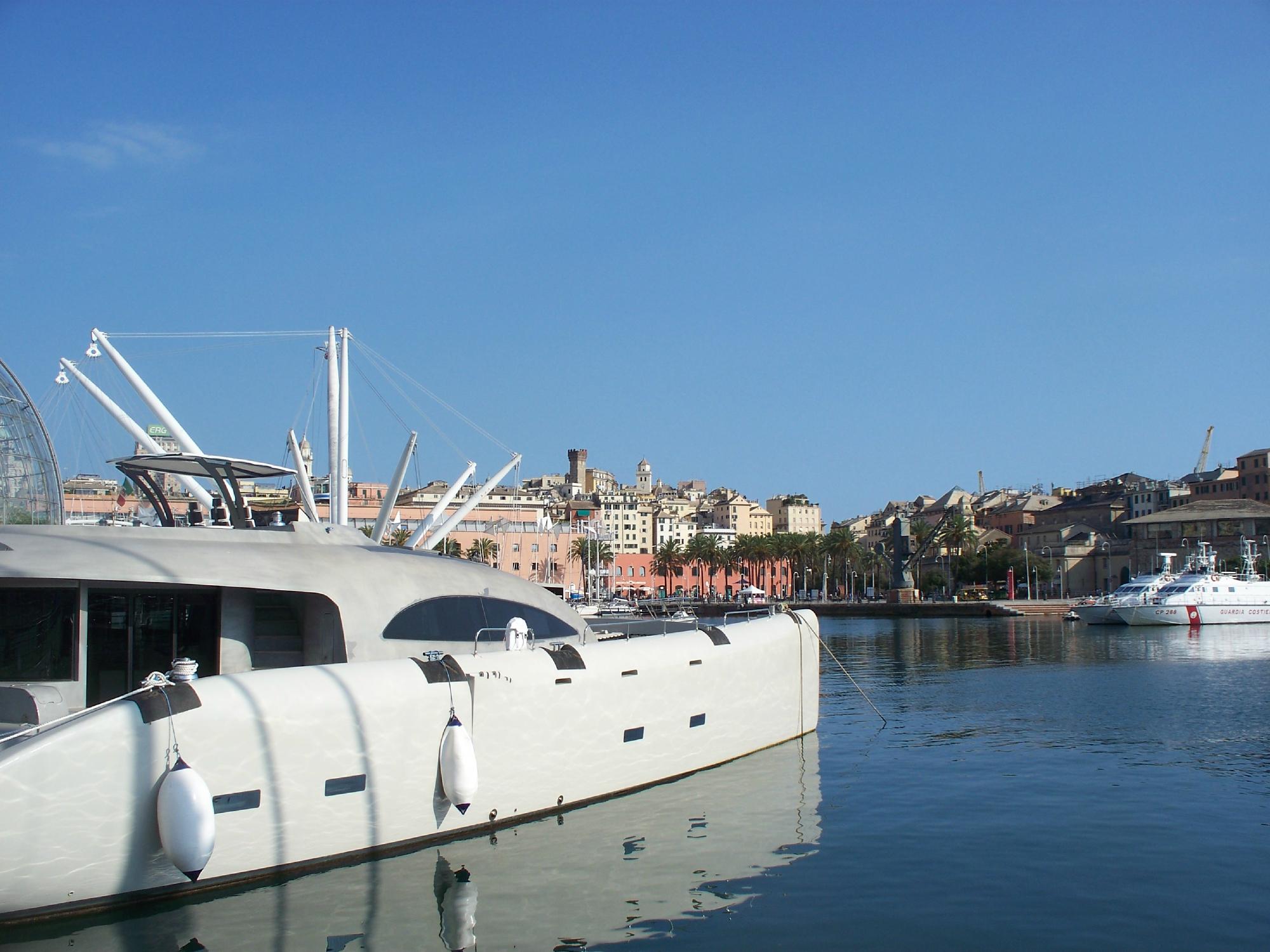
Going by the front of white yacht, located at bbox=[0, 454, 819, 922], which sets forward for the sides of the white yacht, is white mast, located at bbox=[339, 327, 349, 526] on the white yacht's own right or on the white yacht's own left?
on the white yacht's own left

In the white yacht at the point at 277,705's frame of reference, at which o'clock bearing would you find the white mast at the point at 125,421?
The white mast is roughly at 10 o'clock from the white yacht.

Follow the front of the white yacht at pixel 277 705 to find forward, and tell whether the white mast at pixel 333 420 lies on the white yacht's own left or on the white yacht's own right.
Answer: on the white yacht's own left

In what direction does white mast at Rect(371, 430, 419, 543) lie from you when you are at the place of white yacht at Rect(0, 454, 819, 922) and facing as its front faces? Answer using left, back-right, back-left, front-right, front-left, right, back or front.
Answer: front-left

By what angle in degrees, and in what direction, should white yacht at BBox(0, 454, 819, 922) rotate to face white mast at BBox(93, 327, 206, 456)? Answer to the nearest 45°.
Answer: approximately 45° to its left

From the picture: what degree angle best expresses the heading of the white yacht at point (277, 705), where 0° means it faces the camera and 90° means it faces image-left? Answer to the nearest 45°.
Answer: approximately 225°

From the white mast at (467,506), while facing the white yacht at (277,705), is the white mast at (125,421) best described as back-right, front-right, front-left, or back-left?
front-right

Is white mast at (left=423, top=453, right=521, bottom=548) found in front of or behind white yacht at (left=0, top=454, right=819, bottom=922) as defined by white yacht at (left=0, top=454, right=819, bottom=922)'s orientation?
in front
